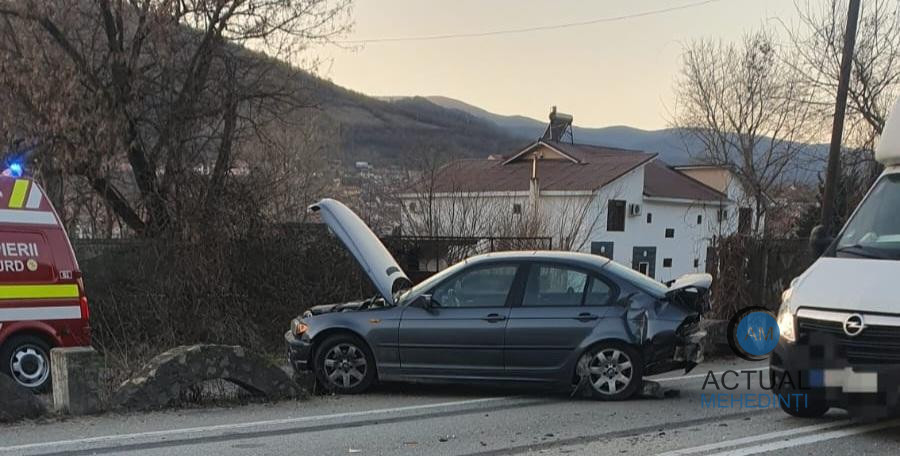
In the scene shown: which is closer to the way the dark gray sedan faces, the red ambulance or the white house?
the red ambulance

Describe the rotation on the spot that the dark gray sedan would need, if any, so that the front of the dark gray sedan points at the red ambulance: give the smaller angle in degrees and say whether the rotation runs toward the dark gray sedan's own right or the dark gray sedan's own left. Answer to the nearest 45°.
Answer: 0° — it already faces it

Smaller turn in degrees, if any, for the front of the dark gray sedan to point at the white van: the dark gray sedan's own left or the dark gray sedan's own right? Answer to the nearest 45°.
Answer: approximately 135° to the dark gray sedan's own left

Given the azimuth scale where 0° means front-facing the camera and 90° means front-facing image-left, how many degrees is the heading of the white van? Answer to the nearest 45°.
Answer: approximately 45°

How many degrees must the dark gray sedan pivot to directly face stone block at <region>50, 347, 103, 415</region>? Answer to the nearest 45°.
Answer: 0° — it already faces it

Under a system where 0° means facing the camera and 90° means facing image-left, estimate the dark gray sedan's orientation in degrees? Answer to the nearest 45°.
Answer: approximately 90°

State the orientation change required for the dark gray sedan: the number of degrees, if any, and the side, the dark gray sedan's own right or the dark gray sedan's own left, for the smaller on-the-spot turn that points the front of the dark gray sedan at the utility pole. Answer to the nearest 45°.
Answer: approximately 135° to the dark gray sedan's own right

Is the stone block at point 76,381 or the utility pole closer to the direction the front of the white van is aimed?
the stone block

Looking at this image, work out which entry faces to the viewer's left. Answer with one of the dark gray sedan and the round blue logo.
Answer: the dark gray sedan
